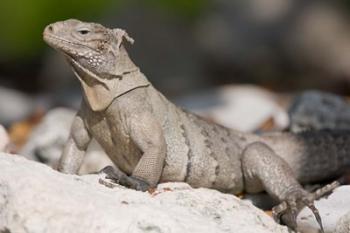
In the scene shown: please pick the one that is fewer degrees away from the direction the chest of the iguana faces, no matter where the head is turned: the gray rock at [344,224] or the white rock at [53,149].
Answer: the white rock

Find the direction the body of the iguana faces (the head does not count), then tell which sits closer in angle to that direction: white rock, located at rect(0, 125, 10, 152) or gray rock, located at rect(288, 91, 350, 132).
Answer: the white rock

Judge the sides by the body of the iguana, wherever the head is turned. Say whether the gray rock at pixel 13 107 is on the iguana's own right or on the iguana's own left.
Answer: on the iguana's own right

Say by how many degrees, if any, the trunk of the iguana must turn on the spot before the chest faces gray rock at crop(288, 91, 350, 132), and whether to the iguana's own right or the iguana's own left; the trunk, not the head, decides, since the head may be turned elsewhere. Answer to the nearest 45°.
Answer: approximately 135° to the iguana's own right

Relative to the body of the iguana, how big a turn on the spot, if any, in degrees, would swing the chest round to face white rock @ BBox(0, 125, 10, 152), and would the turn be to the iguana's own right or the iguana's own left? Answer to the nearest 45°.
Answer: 0° — it already faces it

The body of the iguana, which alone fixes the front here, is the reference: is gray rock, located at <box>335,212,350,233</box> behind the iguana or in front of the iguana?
behind

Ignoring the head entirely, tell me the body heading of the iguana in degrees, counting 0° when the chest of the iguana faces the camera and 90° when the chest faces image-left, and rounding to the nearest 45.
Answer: approximately 90°

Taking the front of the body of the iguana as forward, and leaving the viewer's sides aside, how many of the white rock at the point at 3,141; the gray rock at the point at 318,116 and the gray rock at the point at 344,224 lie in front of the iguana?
1
